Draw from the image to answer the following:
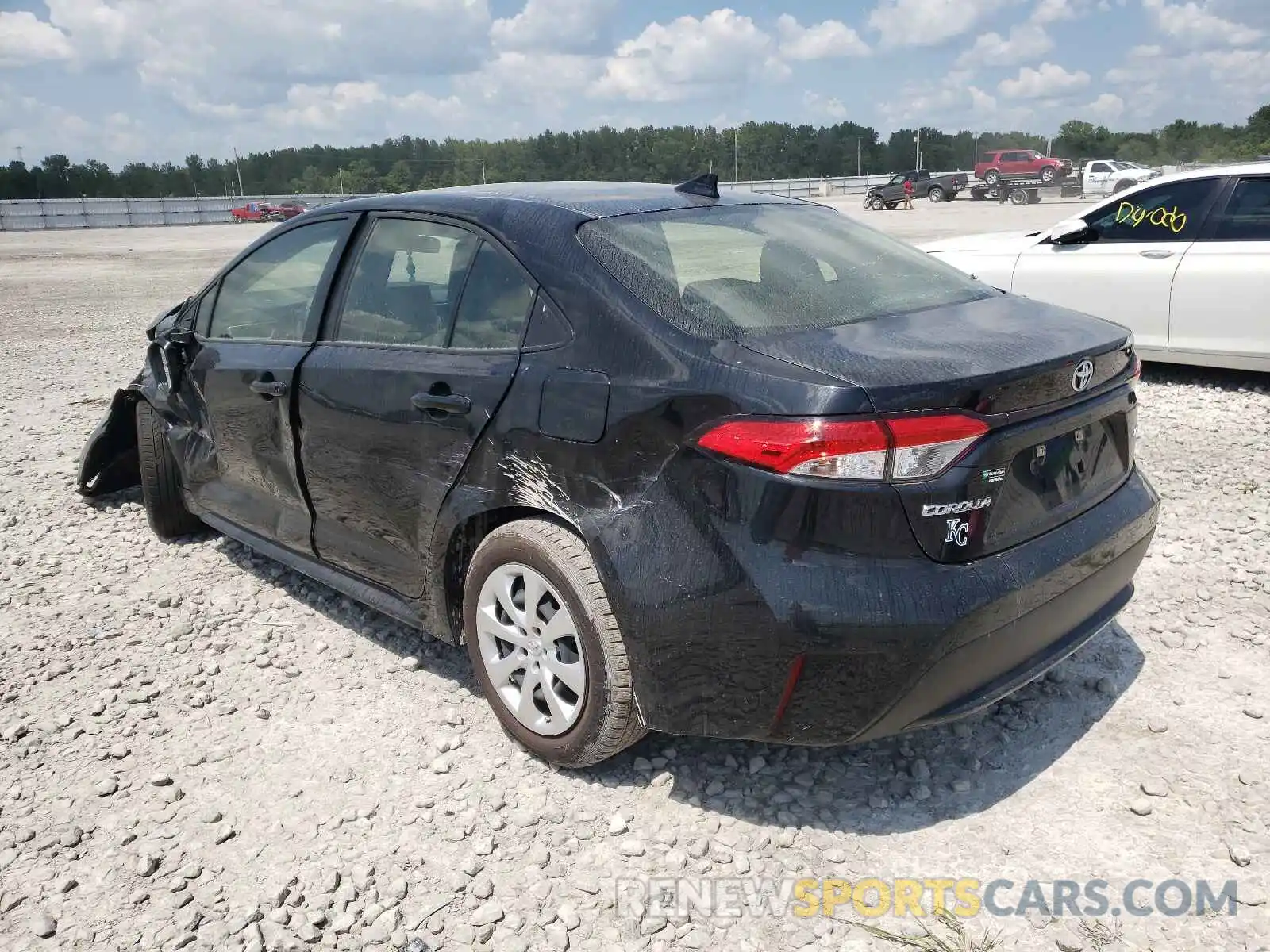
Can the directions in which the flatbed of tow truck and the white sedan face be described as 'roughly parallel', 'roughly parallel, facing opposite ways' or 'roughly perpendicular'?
roughly parallel, facing opposite ways

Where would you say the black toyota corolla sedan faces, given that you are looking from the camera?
facing away from the viewer and to the left of the viewer

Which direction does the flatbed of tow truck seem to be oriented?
to the viewer's right

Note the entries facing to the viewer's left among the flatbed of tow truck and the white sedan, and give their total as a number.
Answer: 1

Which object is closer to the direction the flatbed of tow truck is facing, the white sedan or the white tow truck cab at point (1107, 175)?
the white tow truck cab

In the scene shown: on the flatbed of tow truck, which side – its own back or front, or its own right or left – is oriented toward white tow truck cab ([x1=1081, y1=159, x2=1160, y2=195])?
front

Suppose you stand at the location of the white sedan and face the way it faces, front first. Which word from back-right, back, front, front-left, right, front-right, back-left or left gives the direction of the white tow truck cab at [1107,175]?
right

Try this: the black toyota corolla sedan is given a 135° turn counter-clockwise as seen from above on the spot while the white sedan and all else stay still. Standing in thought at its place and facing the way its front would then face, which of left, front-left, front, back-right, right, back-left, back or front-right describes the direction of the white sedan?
back-left

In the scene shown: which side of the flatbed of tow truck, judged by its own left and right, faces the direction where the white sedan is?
right

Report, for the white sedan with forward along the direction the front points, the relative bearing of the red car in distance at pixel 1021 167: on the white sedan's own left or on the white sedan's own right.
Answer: on the white sedan's own right

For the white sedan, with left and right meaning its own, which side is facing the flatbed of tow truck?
right

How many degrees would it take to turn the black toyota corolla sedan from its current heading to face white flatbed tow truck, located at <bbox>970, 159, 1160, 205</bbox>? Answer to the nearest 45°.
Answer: approximately 90° to its right

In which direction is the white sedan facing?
to the viewer's left
